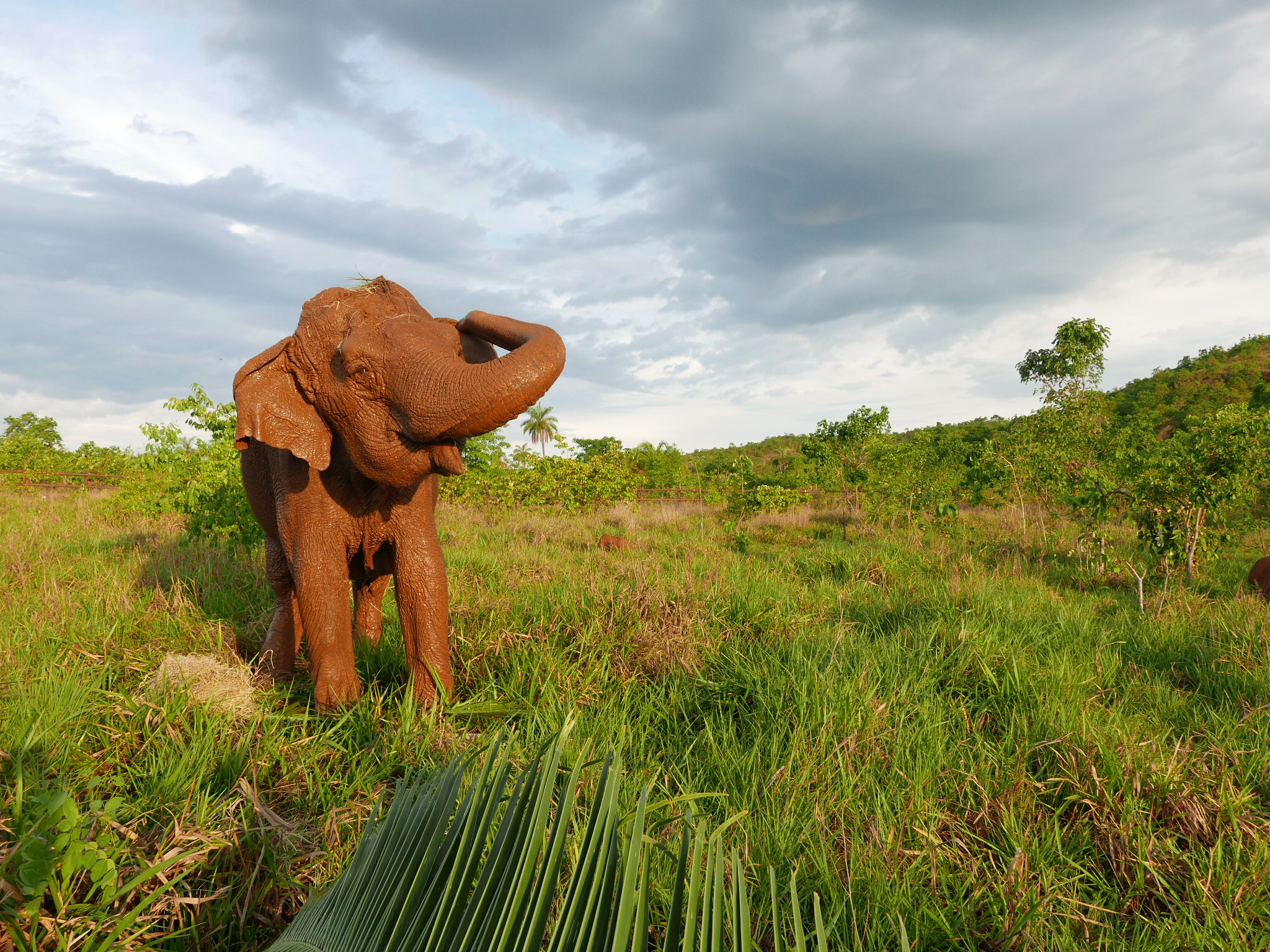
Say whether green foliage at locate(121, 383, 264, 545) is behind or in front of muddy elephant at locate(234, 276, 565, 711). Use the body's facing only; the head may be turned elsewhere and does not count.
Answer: behind

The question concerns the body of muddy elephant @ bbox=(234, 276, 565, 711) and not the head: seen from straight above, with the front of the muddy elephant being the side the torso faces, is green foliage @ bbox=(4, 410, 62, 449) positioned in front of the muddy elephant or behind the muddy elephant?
behind

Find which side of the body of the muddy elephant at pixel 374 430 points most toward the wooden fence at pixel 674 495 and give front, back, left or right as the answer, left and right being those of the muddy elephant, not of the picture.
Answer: back

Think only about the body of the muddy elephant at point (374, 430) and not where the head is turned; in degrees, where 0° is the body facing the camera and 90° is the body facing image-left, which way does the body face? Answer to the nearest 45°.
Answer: approximately 315°

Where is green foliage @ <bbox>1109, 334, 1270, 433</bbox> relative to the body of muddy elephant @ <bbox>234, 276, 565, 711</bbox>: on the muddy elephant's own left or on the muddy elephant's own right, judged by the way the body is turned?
on the muddy elephant's own left

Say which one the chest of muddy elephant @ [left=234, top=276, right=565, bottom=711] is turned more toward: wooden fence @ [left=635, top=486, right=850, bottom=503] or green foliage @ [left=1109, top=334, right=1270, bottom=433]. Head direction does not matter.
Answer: the green foliage

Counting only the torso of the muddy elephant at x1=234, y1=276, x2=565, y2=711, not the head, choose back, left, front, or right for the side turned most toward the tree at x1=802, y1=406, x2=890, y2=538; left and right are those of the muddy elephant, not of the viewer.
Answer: left

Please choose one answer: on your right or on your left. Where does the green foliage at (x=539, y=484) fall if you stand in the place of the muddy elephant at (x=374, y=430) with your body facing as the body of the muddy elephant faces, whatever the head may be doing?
on your left
